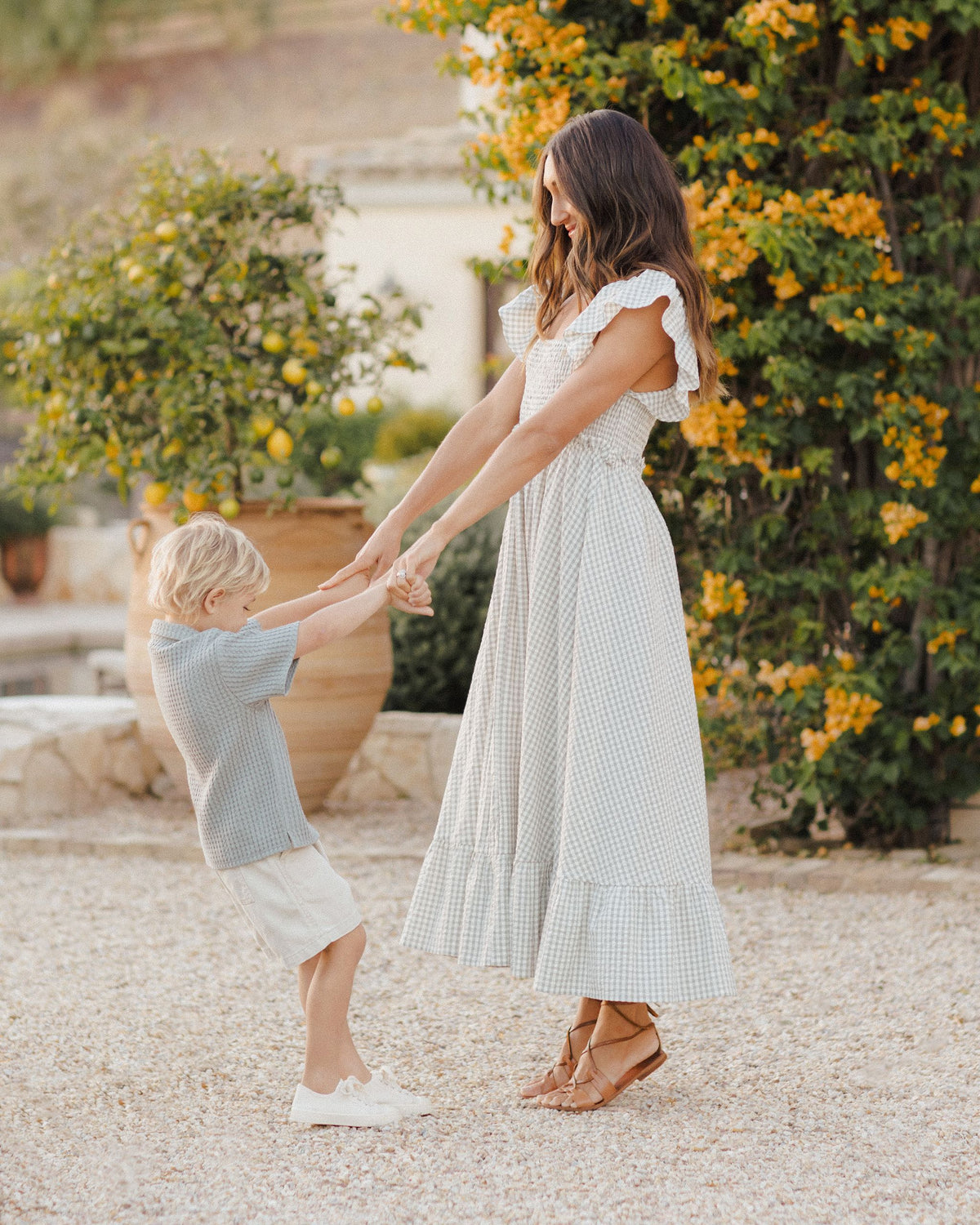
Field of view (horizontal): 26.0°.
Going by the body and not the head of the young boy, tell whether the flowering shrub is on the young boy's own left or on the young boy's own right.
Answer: on the young boy's own left

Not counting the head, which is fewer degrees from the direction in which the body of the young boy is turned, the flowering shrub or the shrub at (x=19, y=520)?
the flowering shrub

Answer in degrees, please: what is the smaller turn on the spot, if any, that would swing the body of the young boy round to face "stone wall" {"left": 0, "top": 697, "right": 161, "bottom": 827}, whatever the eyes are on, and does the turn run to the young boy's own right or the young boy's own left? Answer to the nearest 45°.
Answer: approximately 90° to the young boy's own left

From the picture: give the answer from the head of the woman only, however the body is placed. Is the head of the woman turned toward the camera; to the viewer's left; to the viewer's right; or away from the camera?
to the viewer's left

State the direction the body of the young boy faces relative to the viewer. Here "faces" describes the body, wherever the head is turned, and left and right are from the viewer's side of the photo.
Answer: facing to the right of the viewer

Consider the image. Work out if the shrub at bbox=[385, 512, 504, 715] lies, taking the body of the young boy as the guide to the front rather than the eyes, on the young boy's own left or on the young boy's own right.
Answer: on the young boy's own left

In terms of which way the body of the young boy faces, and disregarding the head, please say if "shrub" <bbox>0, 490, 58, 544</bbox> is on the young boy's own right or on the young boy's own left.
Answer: on the young boy's own left

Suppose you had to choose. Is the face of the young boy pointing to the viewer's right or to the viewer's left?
to the viewer's right

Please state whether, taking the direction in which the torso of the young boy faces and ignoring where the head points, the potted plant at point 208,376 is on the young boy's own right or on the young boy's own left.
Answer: on the young boy's own left

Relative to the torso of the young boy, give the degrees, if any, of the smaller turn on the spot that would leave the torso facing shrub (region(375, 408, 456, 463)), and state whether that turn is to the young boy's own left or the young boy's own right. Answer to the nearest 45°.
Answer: approximately 90° to the young boy's own left

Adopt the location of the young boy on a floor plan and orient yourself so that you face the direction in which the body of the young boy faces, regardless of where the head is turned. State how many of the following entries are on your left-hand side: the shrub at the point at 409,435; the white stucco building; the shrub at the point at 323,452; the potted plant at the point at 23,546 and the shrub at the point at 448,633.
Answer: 5
